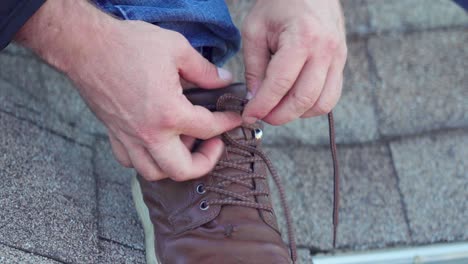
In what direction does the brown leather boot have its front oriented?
toward the camera
